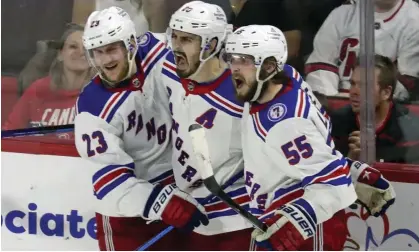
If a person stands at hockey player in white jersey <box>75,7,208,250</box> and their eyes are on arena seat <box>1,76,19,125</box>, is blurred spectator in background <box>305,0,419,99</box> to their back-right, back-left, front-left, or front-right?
front-right

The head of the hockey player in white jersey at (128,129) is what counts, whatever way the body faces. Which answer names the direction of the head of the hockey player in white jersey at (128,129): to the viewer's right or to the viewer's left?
to the viewer's right

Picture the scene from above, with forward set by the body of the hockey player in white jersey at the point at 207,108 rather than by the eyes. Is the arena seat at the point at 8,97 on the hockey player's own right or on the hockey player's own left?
on the hockey player's own right

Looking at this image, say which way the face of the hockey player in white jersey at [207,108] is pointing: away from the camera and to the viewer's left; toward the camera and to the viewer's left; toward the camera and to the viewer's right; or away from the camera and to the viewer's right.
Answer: toward the camera and to the viewer's left

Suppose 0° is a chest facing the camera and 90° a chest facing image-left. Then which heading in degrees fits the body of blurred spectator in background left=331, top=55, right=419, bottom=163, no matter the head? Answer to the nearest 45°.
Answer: approximately 45°

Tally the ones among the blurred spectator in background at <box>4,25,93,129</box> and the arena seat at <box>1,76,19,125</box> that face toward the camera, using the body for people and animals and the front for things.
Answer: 2

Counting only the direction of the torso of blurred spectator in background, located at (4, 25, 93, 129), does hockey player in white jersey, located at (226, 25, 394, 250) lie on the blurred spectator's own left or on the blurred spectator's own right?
on the blurred spectator's own left

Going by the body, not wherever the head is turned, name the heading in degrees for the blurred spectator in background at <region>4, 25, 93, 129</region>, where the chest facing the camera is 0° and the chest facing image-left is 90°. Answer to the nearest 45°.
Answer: approximately 0°
